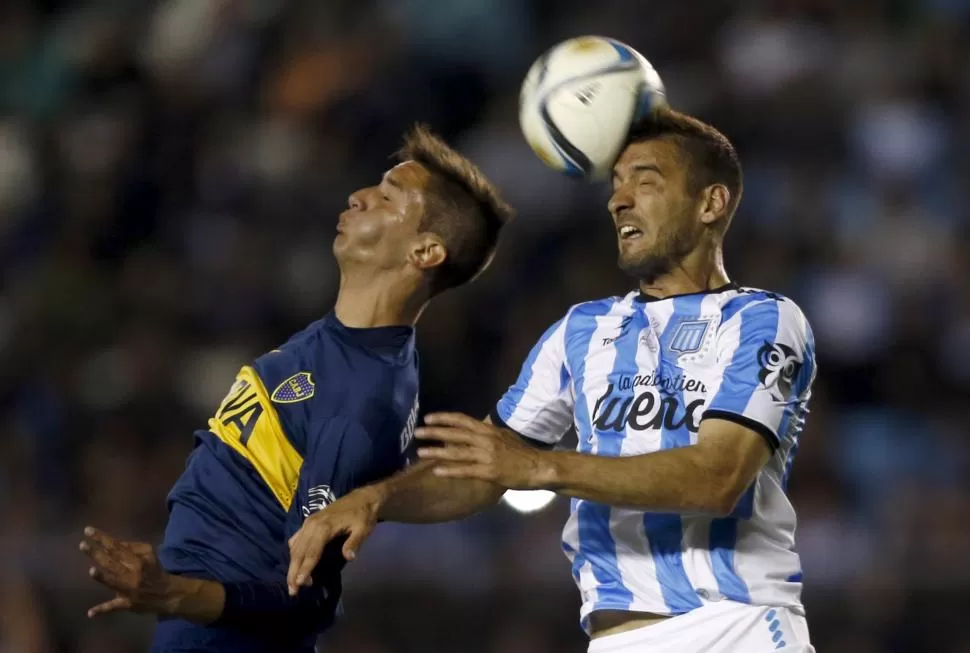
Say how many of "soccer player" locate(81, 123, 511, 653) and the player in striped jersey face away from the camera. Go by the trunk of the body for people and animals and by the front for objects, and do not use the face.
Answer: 0

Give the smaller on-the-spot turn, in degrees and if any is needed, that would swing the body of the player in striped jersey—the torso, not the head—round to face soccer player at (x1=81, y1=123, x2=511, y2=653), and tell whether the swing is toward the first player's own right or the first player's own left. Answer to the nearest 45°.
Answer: approximately 45° to the first player's own right

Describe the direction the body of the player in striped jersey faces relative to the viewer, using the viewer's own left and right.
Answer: facing the viewer and to the left of the viewer

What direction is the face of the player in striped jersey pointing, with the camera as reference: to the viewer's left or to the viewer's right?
to the viewer's left
